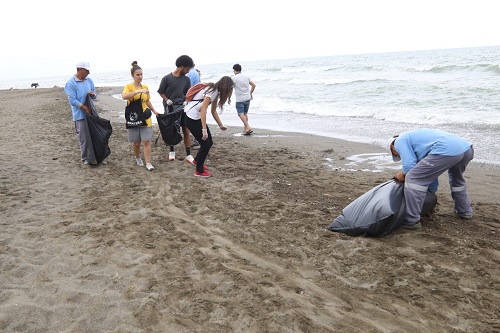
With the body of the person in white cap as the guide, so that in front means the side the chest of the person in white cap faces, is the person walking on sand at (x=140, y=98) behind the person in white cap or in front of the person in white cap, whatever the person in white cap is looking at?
in front

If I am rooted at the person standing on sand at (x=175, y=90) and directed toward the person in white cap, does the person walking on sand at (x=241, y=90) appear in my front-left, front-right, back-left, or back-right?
back-right

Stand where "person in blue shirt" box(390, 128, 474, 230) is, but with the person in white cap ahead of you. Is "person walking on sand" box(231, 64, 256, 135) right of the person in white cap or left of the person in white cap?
right

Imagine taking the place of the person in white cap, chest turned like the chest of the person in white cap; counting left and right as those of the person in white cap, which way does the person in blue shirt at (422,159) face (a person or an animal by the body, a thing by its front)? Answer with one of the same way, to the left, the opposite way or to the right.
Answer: the opposite way

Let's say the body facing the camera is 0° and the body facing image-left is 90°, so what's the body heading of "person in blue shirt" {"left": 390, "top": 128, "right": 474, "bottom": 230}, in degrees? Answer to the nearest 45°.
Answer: approximately 90°

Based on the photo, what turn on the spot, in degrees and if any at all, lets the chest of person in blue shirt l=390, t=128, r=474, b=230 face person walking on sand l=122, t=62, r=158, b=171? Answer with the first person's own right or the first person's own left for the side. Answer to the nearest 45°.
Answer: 0° — they already face them

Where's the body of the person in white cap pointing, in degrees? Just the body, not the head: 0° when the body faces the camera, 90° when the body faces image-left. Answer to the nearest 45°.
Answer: approximately 315°

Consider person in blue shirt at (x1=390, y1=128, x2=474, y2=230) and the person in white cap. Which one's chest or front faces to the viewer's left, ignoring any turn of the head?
the person in blue shirt

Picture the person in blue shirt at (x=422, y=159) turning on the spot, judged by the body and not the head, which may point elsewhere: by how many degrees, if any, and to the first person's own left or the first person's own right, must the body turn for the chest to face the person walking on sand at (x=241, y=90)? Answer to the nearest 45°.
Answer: approximately 45° to the first person's own right

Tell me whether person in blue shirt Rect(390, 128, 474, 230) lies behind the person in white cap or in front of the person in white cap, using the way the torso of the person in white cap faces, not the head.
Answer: in front
